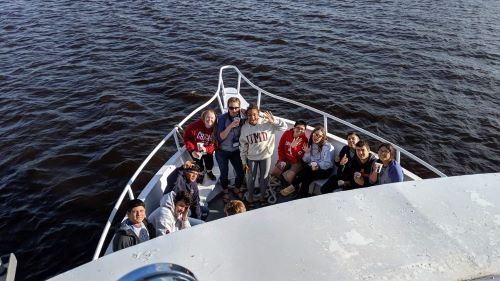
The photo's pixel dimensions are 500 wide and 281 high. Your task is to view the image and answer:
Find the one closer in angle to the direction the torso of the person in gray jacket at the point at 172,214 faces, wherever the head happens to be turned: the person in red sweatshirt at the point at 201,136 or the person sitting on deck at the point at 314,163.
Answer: the person sitting on deck

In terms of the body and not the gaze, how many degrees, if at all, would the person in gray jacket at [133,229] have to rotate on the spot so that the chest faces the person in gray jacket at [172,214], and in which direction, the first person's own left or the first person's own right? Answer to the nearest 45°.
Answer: approximately 90° to the first person's own left

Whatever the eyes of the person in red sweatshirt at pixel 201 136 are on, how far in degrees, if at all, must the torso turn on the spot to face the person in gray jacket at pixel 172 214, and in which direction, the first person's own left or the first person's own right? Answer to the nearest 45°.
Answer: approximately 45° to the first person's own right

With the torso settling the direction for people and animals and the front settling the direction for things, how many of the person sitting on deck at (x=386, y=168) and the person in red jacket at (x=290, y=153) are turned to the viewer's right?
0

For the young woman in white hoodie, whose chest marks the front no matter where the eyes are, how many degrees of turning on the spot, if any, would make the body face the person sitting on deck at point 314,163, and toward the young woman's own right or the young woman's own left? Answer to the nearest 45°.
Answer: approximately 90° to the young woman's own left

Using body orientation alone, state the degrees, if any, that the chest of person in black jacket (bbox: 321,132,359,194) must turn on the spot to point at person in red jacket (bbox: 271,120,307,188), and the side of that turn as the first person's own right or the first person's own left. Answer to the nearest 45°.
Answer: approximately 45° to the first person's own right

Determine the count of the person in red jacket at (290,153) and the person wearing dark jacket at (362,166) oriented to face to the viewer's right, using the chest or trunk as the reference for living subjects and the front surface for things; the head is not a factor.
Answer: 0

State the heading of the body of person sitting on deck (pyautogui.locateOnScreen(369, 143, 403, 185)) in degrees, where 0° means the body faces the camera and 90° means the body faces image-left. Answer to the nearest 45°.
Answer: approximately 45°

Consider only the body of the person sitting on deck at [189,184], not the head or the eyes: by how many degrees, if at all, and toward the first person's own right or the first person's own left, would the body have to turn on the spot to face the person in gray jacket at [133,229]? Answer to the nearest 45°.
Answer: approximately 90° to the first person's own right
